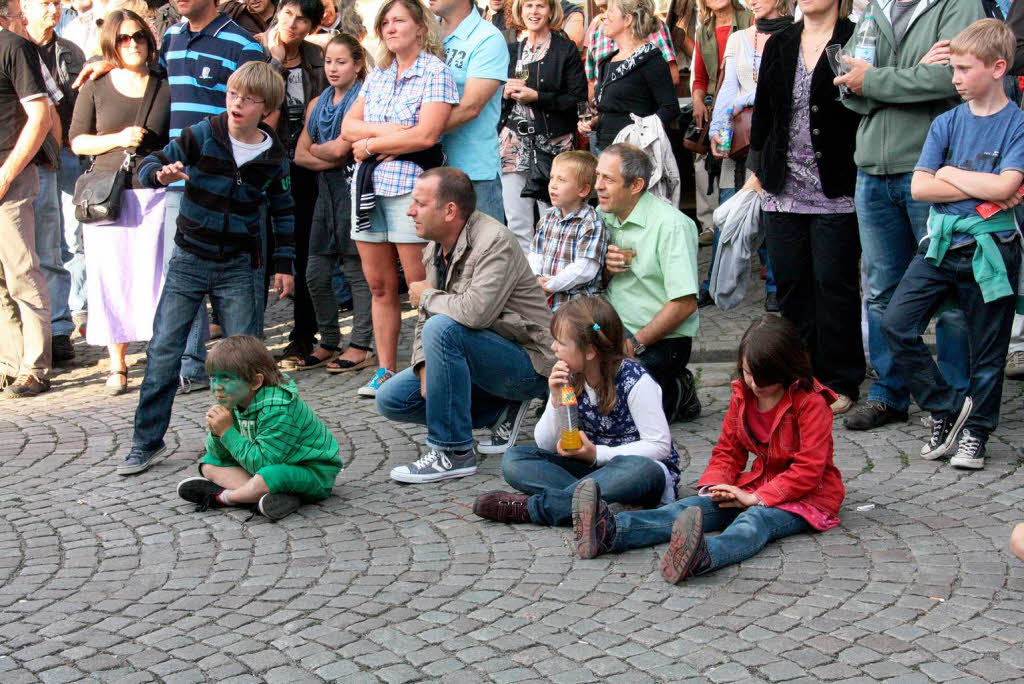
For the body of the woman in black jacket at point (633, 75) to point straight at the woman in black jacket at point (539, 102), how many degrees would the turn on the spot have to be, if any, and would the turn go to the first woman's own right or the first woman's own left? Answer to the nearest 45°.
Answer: approximately 45° to the first woman's own right

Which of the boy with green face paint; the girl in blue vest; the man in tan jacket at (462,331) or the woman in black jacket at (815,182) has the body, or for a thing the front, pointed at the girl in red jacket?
the woman in black jacket

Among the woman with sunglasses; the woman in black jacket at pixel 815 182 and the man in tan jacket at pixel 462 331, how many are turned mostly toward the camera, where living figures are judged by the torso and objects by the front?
2

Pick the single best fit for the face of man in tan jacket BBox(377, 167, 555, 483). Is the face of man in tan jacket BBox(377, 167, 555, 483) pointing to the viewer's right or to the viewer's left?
to the viewer's left

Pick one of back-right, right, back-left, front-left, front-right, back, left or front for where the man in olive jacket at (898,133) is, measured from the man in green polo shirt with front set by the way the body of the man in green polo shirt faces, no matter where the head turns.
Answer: back-left

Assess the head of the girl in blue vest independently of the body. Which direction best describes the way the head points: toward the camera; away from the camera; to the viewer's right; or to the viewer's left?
to the viewer's left

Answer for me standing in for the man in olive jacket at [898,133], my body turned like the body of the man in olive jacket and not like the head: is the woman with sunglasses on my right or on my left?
on my right

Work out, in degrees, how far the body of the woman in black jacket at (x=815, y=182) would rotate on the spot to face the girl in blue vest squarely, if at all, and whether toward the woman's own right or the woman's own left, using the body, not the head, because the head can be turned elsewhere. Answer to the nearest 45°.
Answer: approximately 45° to the woman's own right

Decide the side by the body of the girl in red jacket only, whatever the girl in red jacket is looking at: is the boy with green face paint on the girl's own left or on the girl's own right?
on the girl's own right

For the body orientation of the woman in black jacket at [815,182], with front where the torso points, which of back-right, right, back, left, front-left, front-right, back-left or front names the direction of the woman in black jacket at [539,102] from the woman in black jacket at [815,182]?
back-right

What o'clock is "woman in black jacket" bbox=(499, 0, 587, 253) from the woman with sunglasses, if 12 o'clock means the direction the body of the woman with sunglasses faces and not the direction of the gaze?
The woman in black jacket is roughly at 9 o'clock from the woman with sunglasses.

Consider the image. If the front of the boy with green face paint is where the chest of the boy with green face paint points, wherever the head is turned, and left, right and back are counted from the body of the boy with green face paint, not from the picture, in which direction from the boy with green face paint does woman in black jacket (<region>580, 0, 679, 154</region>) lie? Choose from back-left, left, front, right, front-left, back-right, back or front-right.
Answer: back

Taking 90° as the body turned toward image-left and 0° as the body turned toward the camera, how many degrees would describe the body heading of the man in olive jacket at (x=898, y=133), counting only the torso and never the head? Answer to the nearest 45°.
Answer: approximately 45°
